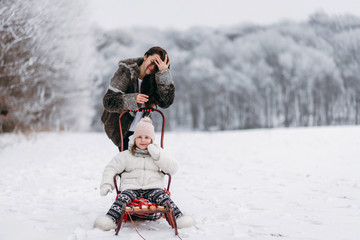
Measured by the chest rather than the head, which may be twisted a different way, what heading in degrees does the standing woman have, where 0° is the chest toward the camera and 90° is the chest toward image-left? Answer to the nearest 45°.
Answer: approximately 315°

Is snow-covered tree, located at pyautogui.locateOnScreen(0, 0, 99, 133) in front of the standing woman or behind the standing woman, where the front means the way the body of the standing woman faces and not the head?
behind
